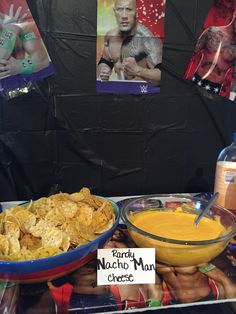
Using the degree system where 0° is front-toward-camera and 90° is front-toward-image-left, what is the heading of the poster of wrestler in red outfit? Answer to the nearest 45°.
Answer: approximately 0°
